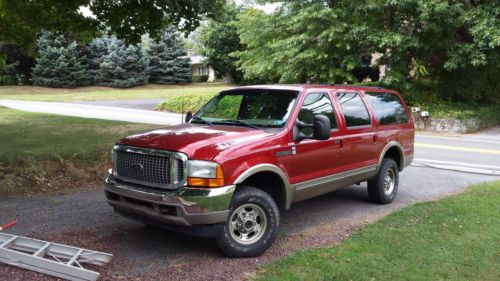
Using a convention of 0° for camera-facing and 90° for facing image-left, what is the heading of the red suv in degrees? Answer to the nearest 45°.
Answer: approximately 45°

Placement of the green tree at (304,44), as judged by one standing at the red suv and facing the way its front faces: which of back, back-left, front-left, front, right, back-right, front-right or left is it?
back-right

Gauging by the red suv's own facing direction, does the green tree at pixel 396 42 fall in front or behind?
behind

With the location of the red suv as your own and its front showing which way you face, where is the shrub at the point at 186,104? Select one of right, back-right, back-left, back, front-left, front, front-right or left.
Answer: back-right

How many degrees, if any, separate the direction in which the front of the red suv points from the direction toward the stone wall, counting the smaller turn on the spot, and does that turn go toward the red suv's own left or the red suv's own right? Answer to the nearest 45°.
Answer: approximately 180°

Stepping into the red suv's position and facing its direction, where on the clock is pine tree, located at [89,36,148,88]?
The pine tree is roughly at 4 o'clock from the red suv.
